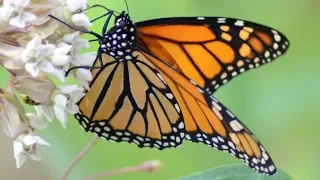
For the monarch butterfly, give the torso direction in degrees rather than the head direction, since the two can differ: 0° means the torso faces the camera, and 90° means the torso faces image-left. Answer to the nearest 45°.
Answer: approximately 90°
